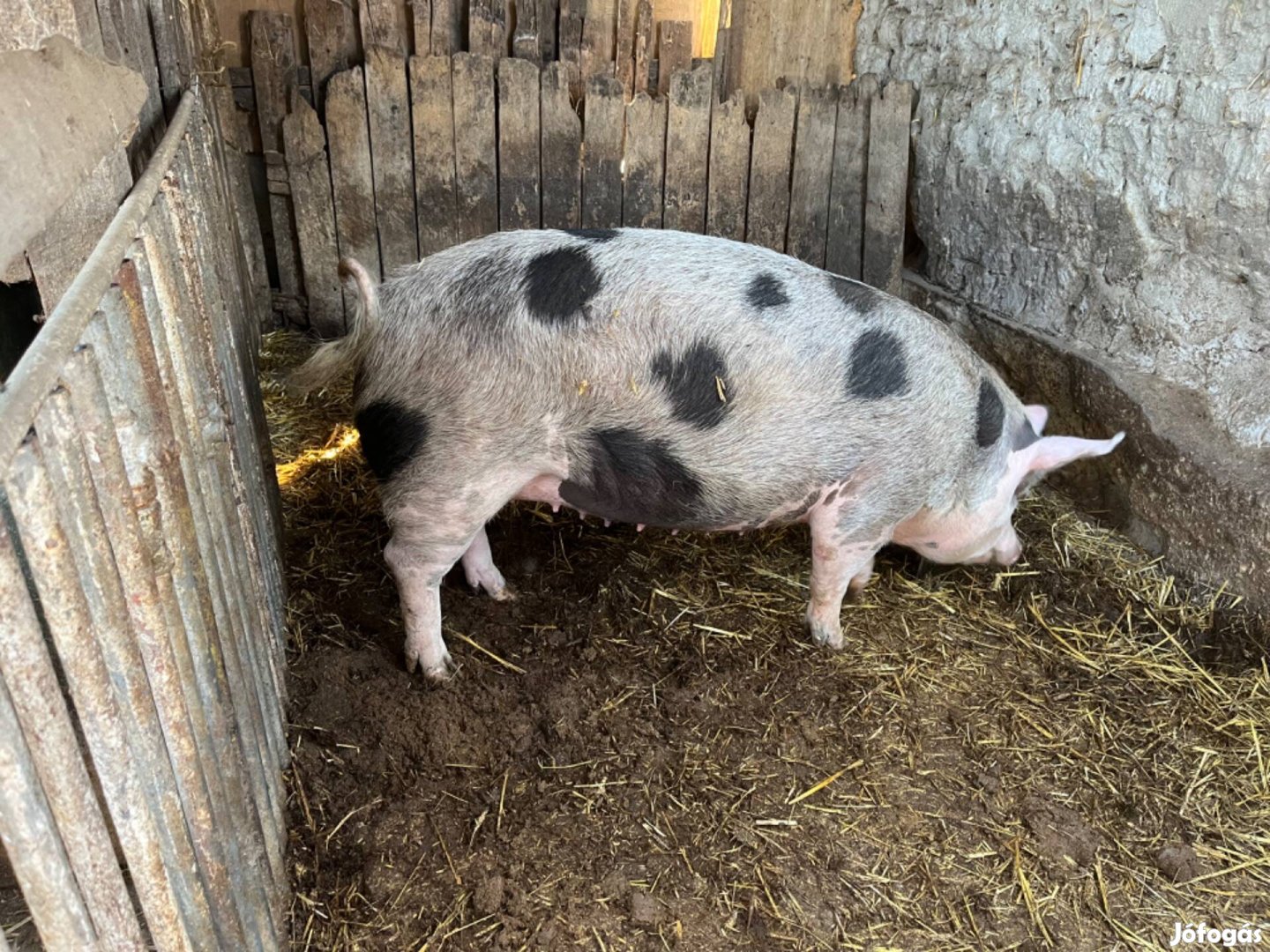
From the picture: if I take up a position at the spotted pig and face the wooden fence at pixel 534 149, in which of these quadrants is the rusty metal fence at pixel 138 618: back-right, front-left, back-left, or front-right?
back-left

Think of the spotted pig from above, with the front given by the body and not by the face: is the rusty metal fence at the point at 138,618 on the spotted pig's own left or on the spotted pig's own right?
on the spotted pig's own right

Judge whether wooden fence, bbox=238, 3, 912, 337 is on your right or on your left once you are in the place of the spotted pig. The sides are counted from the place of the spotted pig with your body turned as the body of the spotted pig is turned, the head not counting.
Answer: on your left

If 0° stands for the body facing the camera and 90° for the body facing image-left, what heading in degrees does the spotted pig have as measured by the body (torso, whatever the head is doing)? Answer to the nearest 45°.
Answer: approximately 270°
